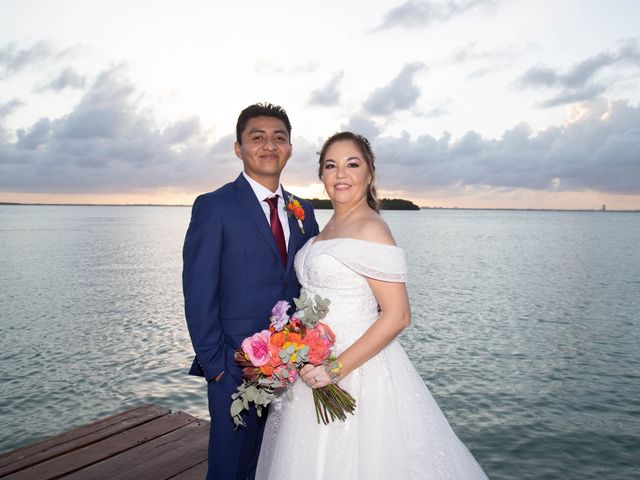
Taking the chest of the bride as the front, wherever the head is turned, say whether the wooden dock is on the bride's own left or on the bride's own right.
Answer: on the bride's own right

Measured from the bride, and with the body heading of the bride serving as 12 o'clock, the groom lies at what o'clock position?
The groom is roughly at 2 o'clock from the bride.

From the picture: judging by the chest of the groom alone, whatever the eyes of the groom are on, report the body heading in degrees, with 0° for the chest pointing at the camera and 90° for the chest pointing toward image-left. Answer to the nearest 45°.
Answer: approximately 315°
